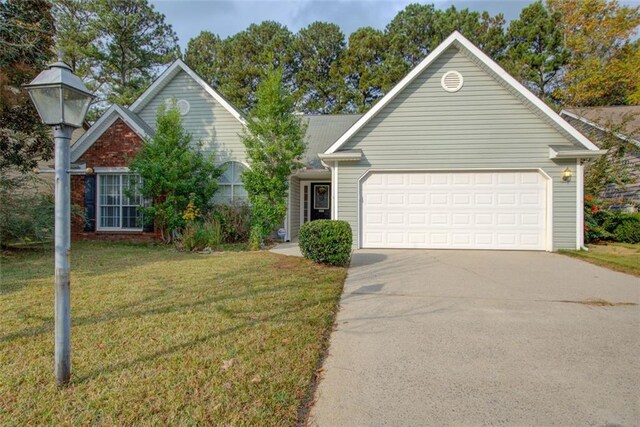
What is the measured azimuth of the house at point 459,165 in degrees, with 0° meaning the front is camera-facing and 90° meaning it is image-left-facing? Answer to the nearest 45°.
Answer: approximately 0°

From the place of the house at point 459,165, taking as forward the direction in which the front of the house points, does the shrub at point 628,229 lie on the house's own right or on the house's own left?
on the house's own left

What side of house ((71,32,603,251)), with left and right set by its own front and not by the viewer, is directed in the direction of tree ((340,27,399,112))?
back

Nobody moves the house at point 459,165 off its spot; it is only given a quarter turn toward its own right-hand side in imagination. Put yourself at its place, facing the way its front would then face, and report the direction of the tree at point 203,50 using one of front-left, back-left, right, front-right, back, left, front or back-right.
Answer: front-right

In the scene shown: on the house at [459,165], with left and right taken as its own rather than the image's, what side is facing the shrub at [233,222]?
right

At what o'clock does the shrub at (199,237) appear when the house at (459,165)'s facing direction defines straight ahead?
The shrub is roughly at 3 o'clock from the house.

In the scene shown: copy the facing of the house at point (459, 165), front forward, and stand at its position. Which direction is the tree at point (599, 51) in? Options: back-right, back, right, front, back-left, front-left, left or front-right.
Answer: back-left

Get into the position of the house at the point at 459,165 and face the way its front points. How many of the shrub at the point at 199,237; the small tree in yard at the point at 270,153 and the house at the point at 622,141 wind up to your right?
2

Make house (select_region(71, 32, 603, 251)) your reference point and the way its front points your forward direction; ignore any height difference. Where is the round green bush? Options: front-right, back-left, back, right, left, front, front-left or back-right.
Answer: front-right

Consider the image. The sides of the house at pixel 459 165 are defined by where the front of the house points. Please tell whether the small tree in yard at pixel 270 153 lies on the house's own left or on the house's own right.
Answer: on the house's own right

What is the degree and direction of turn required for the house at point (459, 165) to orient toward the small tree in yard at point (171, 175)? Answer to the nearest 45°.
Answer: approximately 90° to its right

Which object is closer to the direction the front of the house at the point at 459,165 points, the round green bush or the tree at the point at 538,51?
the round green bush
